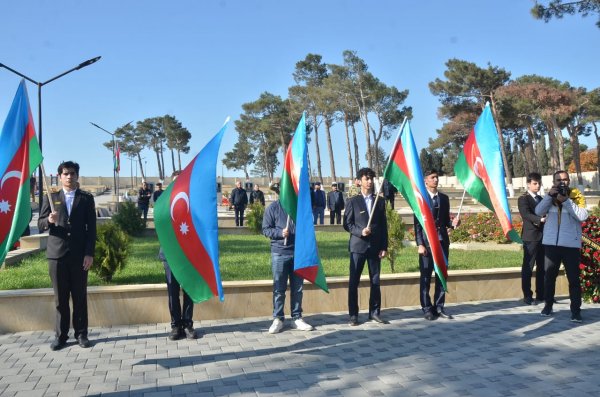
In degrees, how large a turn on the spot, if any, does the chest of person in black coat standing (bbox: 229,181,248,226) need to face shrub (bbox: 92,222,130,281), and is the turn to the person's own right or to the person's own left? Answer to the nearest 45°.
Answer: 0° — they already face it

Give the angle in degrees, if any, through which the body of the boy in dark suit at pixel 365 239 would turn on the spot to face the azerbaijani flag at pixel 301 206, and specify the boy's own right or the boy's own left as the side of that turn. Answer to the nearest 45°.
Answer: approximately 45° to the boy's own right

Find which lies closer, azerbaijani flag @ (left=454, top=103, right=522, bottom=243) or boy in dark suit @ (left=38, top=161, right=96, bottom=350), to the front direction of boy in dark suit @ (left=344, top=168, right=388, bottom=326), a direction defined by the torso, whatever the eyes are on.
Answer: the boy in dark suit

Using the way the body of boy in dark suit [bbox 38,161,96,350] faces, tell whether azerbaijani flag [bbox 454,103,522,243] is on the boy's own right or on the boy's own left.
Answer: on the boy's own left

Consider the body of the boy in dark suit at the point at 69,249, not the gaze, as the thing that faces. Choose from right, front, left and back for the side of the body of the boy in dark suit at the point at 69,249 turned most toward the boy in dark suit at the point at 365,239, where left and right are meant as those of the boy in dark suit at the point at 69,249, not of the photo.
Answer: left

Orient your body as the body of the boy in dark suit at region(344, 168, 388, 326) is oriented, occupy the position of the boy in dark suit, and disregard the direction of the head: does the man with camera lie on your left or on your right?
on your left

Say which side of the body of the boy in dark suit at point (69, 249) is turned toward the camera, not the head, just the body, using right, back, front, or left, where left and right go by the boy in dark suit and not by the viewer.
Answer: front

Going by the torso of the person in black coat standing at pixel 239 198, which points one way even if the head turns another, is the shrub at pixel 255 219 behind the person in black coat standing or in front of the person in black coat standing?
in front

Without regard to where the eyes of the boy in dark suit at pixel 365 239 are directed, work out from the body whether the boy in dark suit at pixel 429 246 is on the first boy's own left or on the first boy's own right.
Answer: on the first boy's own left

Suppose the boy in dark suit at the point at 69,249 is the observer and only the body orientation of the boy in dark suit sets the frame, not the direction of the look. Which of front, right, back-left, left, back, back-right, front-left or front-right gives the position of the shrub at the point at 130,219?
back

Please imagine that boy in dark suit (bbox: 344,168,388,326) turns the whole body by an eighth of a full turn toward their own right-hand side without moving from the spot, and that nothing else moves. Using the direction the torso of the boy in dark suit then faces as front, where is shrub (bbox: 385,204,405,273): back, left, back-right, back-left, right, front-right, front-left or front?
back-right

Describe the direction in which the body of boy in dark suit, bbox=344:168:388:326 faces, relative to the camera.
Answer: toward the camera
